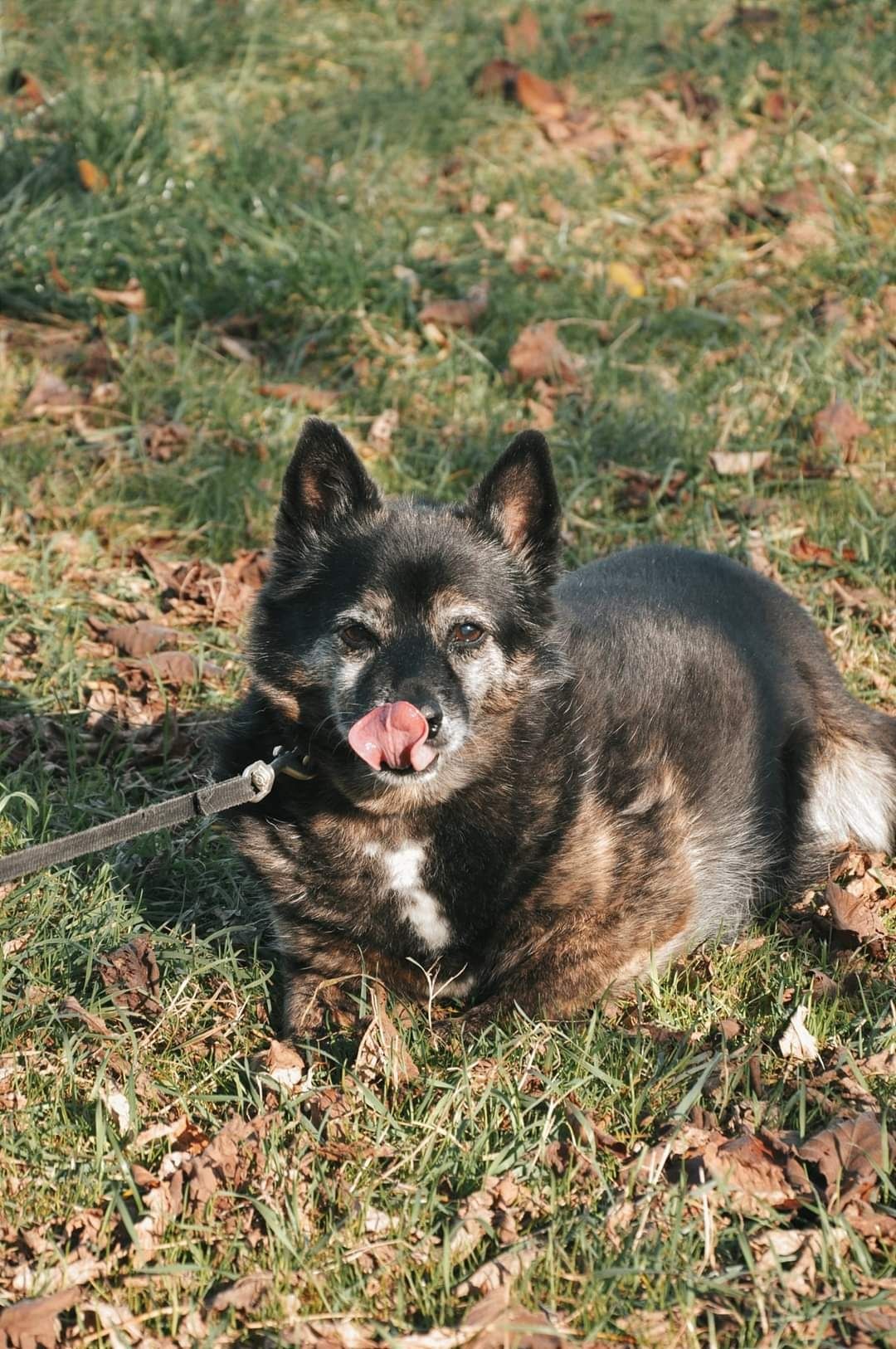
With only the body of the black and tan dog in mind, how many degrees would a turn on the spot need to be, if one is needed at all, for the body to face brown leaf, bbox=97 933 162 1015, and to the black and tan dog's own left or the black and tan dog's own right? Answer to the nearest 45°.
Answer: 0° — it already faces it

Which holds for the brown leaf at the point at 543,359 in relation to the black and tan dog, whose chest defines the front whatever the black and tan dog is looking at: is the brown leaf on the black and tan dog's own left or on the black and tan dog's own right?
on the black and tan dog's own right

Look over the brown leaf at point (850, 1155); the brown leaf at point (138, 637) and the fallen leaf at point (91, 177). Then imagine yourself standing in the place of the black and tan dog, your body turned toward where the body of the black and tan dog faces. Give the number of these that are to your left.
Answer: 1

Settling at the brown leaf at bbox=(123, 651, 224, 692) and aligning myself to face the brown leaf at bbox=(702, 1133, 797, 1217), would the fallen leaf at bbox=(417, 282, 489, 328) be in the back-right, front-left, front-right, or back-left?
back-left

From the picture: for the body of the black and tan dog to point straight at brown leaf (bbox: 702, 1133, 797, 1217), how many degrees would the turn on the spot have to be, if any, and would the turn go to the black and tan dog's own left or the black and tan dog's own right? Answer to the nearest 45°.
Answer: approximately 90° to the black and tan dog's own left

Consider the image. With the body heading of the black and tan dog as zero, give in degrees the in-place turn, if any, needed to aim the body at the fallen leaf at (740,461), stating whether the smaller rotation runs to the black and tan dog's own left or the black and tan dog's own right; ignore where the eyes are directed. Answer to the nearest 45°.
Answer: approximately 135° to the black and tan dog's own right

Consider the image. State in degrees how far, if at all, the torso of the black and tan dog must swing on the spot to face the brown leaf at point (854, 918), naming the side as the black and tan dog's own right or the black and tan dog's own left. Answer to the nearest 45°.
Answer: approximately 135° to the black and tan dog's own left

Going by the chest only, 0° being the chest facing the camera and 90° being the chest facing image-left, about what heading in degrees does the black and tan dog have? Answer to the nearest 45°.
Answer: approximately 45°

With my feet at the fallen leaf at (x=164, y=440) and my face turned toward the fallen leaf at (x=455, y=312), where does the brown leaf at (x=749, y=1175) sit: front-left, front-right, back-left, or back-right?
back-right

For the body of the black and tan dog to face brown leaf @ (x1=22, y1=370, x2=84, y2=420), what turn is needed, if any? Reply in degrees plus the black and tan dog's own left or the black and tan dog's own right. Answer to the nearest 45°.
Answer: approximately 90° to the black and tan dog's own right

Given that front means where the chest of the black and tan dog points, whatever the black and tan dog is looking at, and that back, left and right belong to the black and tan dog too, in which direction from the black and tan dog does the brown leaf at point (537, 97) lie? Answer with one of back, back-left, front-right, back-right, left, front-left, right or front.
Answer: back-right

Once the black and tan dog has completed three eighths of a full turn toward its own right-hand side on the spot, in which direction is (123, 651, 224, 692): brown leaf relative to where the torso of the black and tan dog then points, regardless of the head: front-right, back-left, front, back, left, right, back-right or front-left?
front-left

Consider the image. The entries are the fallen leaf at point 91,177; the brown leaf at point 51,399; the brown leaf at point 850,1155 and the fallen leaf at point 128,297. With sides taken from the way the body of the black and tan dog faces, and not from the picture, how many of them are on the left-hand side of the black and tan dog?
1

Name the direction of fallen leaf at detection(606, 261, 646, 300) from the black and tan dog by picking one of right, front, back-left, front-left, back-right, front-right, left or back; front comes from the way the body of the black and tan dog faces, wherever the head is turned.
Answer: back-right

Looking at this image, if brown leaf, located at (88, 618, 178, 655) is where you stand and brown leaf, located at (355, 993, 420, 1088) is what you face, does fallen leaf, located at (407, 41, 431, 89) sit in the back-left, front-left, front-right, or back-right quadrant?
back-left

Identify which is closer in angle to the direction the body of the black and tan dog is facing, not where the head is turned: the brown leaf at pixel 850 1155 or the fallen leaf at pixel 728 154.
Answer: the brown leaf
